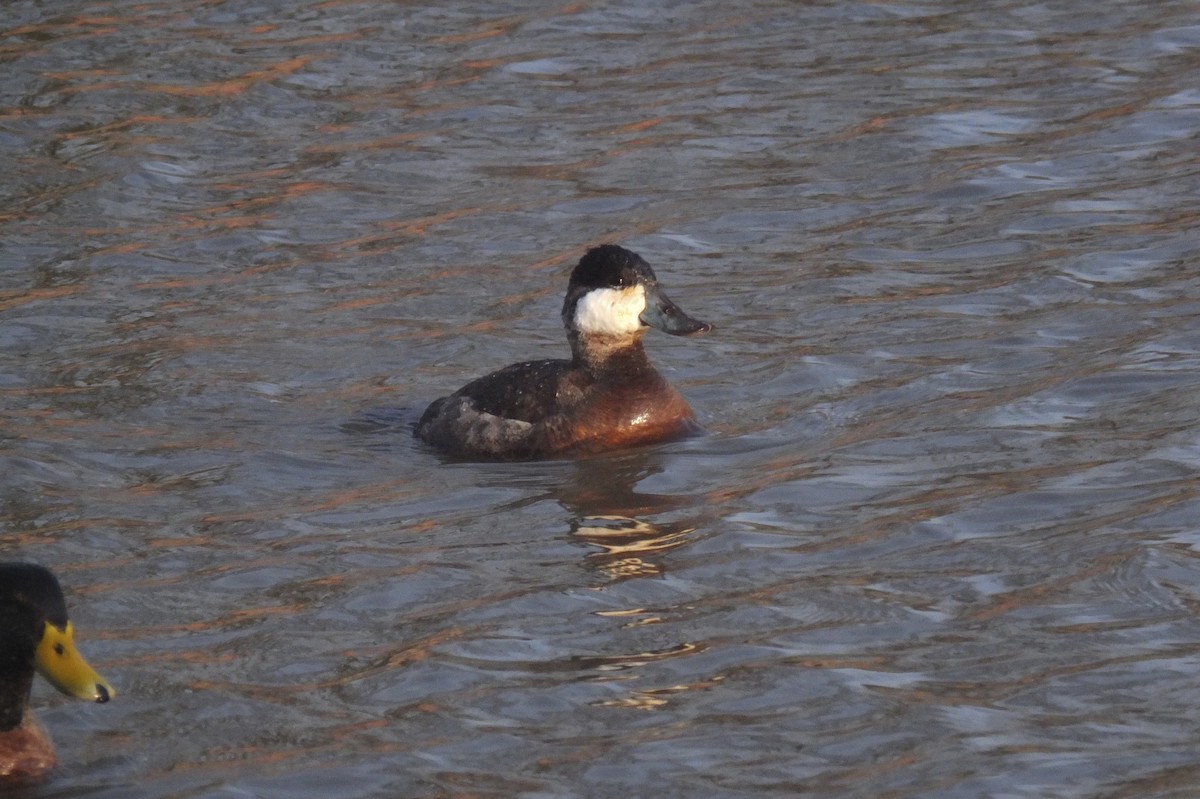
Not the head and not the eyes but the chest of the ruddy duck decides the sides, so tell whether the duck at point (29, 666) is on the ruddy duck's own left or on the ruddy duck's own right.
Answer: on the ruddy duck's own right

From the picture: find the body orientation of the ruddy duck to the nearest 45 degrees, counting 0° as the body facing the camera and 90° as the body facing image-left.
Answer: approximately 270°
